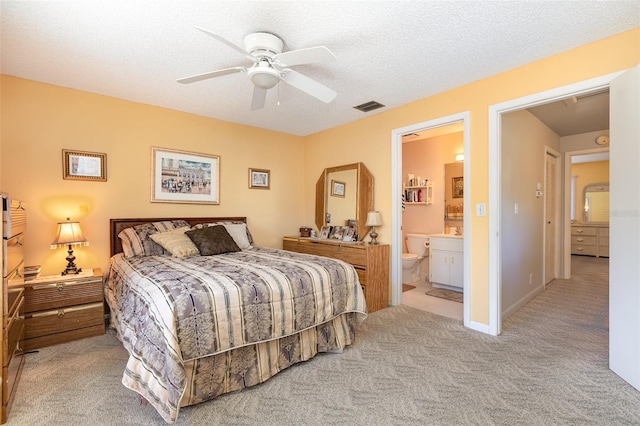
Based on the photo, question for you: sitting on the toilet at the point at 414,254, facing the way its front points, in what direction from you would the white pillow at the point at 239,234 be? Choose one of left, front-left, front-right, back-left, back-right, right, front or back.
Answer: front

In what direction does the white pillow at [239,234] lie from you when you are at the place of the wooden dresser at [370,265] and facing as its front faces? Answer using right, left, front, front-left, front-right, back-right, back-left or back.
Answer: front-right

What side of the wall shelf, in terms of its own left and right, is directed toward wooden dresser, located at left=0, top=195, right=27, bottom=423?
front

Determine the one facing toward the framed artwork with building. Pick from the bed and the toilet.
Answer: the toilet

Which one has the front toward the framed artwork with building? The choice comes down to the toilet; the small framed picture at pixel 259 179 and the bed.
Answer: the toilet

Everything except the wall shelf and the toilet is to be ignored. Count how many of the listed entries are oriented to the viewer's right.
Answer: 0

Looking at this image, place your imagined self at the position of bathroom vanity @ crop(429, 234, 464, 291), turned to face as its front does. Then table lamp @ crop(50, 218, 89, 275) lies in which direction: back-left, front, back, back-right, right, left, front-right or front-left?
front

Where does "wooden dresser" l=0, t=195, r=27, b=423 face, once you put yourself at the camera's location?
facing to the right of the viewer

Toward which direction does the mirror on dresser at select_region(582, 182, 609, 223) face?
toward the camera

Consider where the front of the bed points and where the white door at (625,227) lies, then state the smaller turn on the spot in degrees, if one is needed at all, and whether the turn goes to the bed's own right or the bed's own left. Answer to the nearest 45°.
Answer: approximately 45° to the bed's own left

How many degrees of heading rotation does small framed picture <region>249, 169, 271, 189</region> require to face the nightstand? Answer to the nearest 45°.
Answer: approximately 90° to its right

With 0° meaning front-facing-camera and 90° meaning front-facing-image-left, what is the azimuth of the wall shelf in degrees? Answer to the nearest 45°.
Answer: approximately 45°
